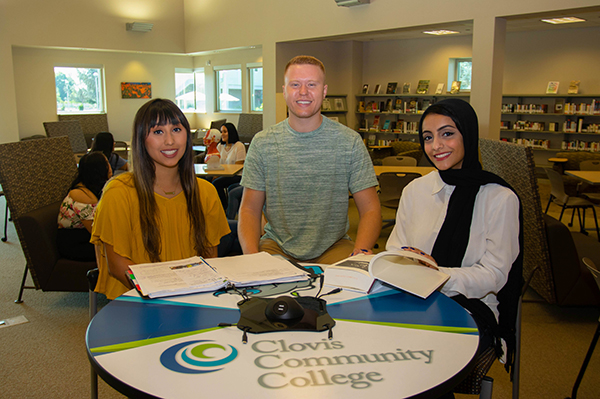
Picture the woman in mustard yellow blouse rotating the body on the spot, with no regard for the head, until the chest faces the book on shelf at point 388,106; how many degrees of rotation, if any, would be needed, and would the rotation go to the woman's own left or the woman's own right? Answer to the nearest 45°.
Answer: approximately 90° to the woman's own left

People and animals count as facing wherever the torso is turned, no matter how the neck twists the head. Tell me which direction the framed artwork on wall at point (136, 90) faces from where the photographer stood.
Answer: facing the viewer

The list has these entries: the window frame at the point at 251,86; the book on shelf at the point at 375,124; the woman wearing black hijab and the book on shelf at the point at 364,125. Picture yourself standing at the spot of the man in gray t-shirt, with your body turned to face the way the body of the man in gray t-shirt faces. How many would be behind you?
3

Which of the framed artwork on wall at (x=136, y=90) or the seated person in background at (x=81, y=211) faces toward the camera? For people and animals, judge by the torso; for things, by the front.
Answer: the framed artwork on wall

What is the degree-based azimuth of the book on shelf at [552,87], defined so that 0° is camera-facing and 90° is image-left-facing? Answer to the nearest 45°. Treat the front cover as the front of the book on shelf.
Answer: approximately 0°

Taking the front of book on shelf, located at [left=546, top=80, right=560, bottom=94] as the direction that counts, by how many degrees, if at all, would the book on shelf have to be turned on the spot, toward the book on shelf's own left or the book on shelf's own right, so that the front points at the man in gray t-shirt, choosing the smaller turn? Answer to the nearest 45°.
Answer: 0° — it already faces them

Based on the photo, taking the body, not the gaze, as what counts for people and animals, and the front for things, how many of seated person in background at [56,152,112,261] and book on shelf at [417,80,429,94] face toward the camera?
1

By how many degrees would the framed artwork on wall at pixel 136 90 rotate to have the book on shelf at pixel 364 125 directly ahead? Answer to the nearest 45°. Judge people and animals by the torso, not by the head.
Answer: approximately 45° to its left

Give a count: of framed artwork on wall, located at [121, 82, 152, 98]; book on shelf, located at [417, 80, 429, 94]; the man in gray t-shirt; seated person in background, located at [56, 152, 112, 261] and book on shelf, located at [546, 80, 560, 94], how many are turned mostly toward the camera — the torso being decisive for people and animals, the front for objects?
4

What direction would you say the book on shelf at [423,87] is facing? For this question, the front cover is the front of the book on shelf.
toward the camera

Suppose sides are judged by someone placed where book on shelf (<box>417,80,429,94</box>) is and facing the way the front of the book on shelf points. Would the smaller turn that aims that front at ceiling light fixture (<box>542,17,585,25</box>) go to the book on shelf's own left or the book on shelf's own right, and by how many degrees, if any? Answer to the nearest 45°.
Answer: approximately 45° to the book on shelf's own left

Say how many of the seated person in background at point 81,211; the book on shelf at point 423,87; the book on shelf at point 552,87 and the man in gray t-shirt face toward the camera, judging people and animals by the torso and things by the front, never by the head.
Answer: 3

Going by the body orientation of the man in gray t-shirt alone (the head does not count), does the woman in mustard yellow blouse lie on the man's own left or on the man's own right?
on the man's own right

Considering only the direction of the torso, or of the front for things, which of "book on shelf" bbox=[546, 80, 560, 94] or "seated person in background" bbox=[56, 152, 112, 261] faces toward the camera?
the book on shelf

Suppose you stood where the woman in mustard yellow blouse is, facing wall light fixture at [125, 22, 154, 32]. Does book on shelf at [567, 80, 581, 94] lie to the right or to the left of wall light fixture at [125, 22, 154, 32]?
right

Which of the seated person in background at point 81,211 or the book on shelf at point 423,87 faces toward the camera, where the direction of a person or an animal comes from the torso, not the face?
the book on shelf

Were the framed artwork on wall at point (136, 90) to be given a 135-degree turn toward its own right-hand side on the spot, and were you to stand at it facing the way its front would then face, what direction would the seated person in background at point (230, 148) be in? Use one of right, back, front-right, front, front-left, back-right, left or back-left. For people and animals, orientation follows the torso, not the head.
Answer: back-left

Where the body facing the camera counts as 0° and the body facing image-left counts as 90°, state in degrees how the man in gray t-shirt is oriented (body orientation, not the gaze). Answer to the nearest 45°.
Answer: approximately 0°
